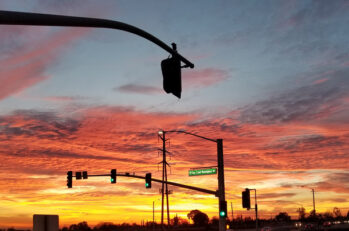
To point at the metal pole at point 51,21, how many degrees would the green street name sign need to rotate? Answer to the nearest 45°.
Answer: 0° — it already faces it

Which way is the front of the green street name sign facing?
toward the camera

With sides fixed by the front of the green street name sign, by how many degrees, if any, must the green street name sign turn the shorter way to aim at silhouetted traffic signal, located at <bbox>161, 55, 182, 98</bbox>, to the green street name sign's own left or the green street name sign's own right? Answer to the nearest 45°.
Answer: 0° — it already faces it

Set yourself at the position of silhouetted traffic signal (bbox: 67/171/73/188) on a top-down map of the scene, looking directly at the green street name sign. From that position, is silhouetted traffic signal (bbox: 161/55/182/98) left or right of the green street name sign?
right

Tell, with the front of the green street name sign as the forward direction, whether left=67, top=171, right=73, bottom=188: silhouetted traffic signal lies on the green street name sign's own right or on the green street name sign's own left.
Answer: on the green street name sign's own right
